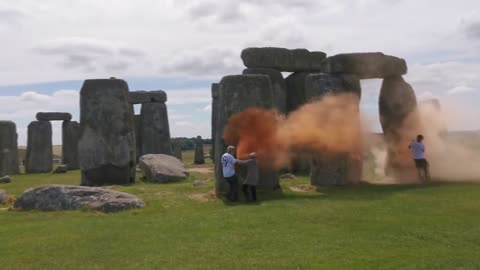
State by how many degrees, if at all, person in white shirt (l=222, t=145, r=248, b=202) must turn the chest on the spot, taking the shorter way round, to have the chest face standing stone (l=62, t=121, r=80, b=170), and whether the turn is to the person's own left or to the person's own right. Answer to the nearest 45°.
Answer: approximately 135° to the person's own left

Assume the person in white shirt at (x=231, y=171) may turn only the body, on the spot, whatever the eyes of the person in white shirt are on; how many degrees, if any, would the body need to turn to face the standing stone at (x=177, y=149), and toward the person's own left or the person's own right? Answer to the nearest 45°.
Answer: approximately 90° to the person's own left

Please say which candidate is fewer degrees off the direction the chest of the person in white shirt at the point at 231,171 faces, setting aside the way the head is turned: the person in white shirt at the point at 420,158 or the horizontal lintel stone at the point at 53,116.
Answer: the person in white shirt

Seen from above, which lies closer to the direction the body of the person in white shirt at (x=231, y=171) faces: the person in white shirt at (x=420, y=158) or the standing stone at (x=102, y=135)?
the person in white shirt

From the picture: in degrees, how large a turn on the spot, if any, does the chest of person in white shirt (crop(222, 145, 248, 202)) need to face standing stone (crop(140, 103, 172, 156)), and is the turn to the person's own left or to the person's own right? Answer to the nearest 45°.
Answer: approximately 90° to the person's own left

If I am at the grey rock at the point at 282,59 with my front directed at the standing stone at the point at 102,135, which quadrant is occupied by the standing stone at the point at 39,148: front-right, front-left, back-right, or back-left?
front-right

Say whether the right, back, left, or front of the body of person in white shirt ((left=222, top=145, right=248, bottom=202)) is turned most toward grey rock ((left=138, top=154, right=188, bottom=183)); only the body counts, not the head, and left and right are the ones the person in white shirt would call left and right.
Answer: left

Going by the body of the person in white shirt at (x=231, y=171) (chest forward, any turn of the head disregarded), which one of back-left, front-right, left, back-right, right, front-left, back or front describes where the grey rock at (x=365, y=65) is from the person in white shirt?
front-left

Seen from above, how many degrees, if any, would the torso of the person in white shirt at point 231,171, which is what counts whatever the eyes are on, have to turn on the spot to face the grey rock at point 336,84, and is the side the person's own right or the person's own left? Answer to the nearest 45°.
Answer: approximately 45° to the person's own left

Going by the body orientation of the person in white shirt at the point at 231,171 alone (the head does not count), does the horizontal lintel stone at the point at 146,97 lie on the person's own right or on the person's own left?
on the person's own left

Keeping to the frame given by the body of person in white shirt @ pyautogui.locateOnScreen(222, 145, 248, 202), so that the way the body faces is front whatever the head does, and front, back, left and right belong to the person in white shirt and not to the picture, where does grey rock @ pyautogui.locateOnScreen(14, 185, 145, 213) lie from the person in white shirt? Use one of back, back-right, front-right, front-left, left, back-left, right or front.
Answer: back

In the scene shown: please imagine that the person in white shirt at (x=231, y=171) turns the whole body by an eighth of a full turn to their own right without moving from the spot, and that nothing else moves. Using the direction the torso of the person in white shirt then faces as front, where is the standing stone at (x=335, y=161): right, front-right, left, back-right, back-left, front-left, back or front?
left

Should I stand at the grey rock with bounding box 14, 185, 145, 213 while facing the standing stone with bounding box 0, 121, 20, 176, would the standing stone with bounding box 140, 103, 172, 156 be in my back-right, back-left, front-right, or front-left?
front-right

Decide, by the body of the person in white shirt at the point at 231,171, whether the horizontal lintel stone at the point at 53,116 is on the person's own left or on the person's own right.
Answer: on the person's own left

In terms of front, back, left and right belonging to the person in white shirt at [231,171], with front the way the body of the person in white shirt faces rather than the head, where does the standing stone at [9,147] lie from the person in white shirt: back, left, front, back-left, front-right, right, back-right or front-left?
back-left

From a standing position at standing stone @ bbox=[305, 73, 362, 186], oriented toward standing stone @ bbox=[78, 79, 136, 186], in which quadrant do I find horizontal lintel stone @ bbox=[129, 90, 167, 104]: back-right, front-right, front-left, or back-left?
front-right

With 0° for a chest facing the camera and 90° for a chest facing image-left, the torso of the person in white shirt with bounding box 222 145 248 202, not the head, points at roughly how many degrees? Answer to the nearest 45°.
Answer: approximately 270°
